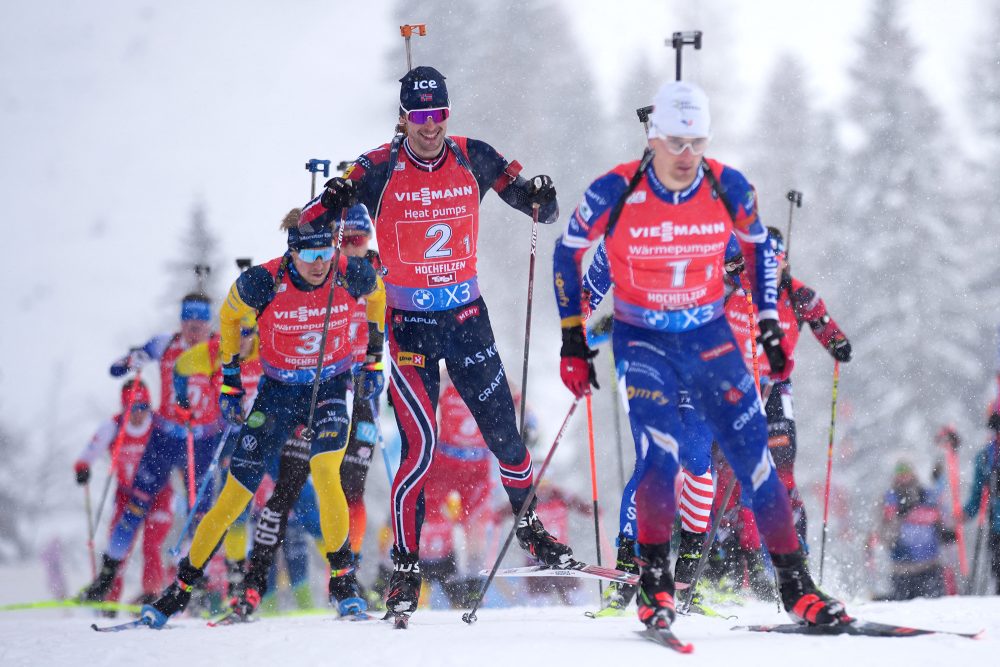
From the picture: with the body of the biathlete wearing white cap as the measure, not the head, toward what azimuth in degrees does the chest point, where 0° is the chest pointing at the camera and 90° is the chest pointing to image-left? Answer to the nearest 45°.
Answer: approximately 0°

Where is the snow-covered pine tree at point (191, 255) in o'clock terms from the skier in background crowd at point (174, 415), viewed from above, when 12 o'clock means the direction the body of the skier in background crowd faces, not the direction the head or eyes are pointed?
The snow-covered pine tree is roughly at 6 o'clock from the skier in background crowd.

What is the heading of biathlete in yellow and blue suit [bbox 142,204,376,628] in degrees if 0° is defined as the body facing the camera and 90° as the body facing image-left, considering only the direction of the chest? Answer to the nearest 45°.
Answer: approximately 0°

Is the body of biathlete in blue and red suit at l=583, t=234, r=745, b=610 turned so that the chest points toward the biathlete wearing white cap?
yes

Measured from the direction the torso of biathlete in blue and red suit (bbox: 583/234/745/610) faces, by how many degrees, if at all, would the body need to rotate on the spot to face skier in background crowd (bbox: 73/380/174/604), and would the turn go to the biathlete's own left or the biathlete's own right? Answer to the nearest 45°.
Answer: approximately 135° to the biathlete's own right

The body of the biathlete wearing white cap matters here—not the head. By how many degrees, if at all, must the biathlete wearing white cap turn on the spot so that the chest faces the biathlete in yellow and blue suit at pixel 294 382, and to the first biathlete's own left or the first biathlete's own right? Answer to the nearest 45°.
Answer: approximately 135° to the first biathlete's own right

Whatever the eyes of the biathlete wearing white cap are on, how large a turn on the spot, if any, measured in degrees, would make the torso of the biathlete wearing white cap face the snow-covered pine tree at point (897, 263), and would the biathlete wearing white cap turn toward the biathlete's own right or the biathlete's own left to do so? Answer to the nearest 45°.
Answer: approximately 180°
